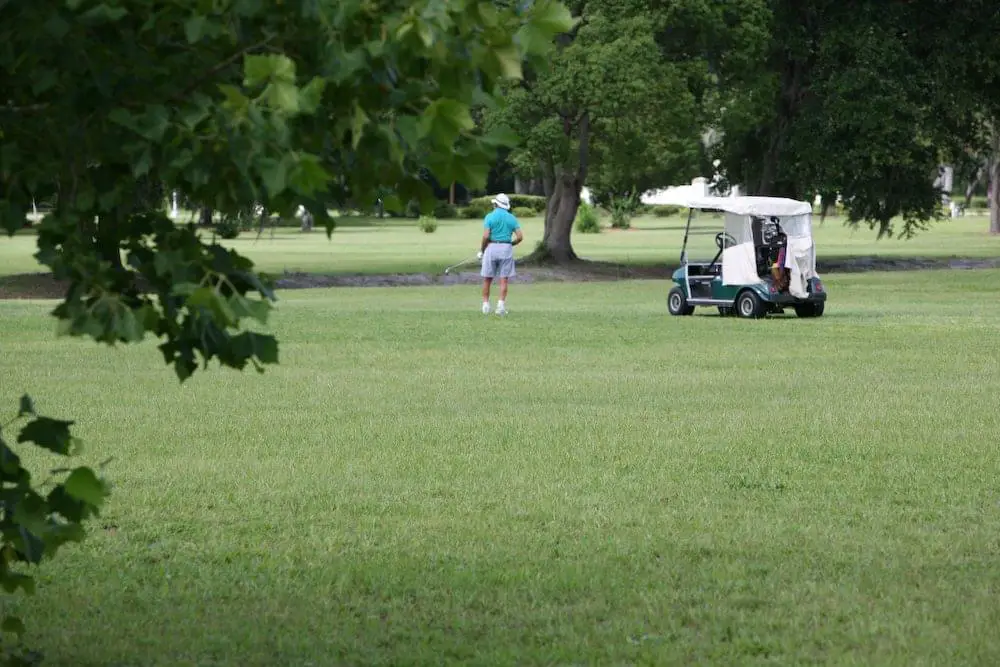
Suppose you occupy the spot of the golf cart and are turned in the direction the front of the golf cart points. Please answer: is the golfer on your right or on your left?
on your left

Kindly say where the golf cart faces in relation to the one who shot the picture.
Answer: facing away from the viewer and to the left of the viewer

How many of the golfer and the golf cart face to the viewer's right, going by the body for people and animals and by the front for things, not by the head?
0

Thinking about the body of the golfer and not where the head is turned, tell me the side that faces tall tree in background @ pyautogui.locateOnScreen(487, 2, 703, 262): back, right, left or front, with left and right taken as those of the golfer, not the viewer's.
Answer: front

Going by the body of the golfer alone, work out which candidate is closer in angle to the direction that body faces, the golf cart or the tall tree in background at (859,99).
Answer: the tall tree in background

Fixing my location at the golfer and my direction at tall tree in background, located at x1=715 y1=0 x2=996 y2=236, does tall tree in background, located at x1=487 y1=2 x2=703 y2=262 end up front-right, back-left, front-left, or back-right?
front-left

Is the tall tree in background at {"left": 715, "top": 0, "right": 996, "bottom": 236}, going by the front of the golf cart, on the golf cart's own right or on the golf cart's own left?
on the golf cart's own right

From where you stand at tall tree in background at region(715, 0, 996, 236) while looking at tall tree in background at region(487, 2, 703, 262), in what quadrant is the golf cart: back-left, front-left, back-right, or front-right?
front-left

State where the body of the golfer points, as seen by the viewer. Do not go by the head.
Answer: away from the camera

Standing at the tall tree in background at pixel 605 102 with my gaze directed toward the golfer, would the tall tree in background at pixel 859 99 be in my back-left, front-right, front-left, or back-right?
back-left

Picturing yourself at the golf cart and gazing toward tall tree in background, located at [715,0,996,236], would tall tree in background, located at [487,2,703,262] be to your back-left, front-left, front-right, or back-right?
front-left

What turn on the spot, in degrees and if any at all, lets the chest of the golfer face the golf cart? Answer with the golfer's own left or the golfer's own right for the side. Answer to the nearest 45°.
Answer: approximately 90° to the golfer's own right

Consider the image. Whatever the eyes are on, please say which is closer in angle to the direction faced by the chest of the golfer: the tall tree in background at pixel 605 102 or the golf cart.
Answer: the tall tree in background

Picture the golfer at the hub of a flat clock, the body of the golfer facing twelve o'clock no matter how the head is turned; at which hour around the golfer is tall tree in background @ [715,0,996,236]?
The tall tree in background is roughly at 1 o'clock from the golfer.
